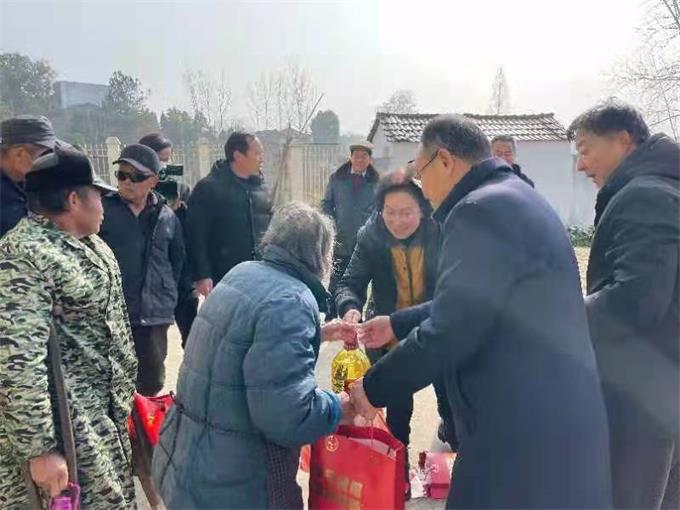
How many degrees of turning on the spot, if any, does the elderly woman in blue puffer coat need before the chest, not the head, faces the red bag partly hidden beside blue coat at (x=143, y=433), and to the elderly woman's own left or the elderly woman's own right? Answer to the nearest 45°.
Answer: approximately 90° to the elderly woman's own left

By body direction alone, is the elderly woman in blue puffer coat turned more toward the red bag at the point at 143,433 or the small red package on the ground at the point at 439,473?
the small red package on the ground

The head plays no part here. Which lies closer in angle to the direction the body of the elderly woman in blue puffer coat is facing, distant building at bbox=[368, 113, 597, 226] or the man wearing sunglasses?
the distant building

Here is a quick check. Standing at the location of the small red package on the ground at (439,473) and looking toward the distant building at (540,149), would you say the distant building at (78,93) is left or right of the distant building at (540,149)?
left

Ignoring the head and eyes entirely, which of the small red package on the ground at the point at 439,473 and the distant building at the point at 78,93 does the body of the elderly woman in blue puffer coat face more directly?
the small red package on the ground

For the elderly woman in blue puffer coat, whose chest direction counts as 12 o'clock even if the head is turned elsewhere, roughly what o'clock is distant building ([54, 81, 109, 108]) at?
The distant building is roughly at 10 o'clock from the elderly woman in blue puffer coat.

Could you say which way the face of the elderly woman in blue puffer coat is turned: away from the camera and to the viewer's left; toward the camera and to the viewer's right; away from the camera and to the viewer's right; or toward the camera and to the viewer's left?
away from the camera and to the viewer's right

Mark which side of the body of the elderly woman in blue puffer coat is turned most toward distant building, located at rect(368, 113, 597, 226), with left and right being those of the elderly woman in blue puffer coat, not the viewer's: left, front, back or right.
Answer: front

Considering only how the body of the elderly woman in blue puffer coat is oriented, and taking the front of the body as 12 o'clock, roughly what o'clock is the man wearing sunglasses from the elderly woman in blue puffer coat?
The man wearing sunglasses is roughly at 10 o'clock from the elderly woman in blue puffer coat.

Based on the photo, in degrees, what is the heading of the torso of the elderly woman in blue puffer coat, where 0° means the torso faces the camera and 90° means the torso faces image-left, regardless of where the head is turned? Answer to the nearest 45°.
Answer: approximately 225°

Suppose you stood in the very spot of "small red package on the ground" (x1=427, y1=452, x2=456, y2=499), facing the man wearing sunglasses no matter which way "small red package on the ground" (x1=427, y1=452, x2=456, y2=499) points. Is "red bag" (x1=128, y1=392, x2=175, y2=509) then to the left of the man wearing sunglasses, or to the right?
left
